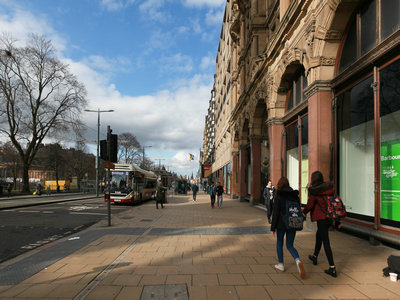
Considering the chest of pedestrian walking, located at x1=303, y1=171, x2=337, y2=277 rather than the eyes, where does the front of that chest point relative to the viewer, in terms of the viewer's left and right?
facing away from the viewer and to the left of the viewer

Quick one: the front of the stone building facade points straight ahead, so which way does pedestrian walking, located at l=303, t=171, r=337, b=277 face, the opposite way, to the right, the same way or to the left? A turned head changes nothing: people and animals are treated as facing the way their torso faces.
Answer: to the right

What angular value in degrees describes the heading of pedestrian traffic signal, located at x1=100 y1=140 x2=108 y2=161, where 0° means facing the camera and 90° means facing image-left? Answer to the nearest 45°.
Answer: approximately 90°

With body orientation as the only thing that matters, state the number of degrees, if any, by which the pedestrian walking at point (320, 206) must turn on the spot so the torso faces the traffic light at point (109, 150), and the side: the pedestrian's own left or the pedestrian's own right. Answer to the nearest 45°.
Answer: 0° — they already face it

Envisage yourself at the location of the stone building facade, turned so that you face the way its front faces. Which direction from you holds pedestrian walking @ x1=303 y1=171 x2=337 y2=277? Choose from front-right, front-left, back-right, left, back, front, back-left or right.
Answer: front-left

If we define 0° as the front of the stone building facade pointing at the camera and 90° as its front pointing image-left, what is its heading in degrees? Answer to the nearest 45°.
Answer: approximately 45°

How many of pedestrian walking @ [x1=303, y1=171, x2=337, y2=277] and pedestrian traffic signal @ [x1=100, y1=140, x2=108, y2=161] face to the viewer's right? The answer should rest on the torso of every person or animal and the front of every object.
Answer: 0
